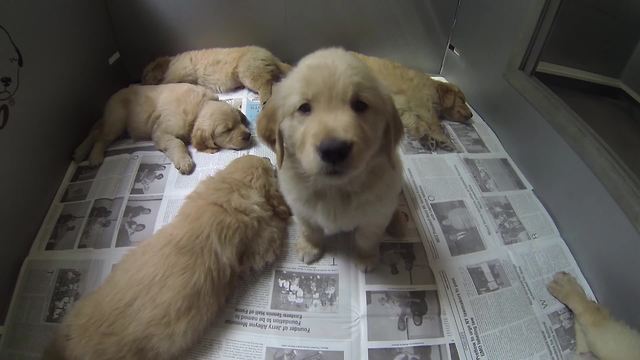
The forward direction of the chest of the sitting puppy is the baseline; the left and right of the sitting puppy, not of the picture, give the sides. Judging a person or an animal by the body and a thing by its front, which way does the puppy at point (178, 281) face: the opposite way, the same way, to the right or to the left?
the opposite way

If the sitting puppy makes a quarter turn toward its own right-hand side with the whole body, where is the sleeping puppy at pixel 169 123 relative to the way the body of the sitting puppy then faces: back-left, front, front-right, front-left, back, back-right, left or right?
front-right

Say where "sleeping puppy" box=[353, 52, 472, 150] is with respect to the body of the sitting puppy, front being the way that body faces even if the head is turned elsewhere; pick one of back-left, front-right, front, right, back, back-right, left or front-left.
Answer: back-left

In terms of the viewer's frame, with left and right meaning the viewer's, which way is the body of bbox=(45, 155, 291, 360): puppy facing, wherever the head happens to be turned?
facing away from the viewer and to the right of the viewer

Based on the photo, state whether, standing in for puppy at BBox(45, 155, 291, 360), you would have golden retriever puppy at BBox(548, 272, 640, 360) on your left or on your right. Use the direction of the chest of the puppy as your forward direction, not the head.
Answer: on your right

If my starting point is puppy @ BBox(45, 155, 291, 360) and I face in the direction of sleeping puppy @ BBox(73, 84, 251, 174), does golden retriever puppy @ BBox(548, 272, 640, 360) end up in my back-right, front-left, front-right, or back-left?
back-right

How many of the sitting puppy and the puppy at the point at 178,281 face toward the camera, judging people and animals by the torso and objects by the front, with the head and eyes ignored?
1

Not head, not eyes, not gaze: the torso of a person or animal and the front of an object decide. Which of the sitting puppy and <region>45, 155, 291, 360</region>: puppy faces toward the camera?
the sitting puppy

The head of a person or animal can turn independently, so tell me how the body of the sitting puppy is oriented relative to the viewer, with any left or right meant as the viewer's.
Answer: facing the viewer
